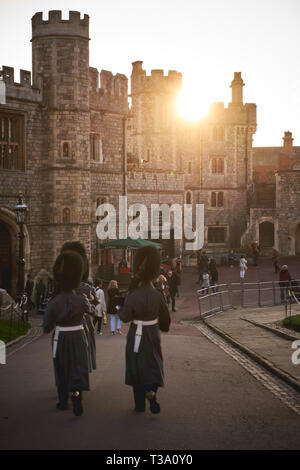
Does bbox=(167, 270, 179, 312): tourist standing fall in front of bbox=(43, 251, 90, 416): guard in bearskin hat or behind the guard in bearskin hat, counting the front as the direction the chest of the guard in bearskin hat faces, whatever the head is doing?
in front

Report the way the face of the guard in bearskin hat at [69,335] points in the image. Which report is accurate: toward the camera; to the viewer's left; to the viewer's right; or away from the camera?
away from the camera

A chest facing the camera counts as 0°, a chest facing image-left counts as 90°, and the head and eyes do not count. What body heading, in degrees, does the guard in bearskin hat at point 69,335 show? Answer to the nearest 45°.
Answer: approximately 180°

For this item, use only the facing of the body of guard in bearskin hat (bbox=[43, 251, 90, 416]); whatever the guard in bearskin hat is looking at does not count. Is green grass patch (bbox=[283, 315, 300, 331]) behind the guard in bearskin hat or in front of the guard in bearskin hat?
in front

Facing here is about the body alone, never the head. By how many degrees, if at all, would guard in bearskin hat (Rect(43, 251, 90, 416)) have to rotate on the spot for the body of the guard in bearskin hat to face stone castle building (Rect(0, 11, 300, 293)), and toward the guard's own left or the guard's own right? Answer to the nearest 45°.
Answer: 0° — they already face it

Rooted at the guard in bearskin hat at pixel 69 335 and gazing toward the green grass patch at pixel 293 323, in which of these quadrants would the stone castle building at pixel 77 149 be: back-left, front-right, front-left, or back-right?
front-left

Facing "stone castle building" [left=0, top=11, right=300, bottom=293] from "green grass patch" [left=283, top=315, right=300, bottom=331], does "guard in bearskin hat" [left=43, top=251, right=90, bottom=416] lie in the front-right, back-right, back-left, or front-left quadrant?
back-left
